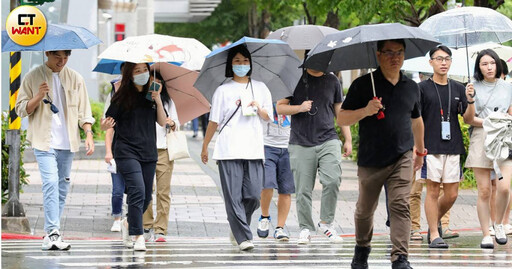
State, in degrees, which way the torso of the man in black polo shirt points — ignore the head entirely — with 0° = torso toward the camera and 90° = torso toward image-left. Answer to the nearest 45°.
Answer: approximately 0°

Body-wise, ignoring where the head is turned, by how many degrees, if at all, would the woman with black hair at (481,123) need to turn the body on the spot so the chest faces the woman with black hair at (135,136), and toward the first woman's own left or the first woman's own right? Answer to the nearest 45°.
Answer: approximately 45° to the first woman's own right
